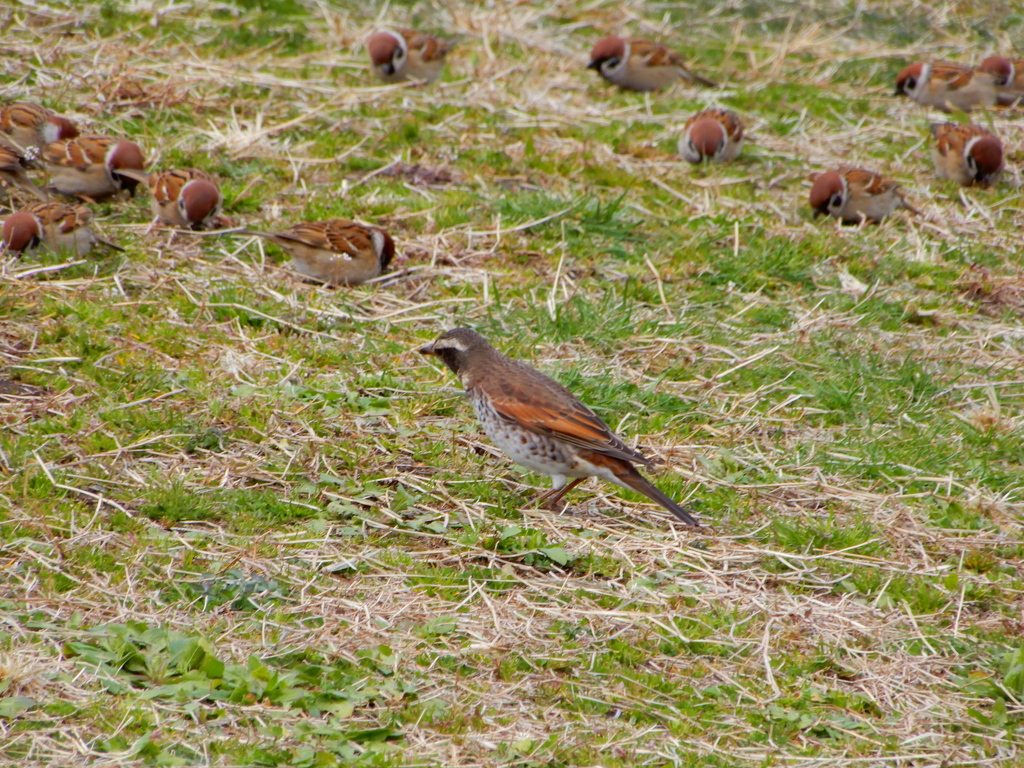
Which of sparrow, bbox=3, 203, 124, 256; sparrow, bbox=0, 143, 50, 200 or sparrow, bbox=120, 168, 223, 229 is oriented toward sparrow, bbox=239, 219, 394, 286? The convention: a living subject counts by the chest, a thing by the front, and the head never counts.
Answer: sparrow, bbox=120, 168, 223, 229

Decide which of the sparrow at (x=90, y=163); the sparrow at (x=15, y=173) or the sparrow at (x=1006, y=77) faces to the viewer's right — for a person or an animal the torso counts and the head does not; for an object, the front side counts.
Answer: the sparrow at (x=90, y=163)

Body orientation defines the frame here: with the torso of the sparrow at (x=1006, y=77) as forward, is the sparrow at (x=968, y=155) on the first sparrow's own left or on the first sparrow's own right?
on the first sparrow's own left

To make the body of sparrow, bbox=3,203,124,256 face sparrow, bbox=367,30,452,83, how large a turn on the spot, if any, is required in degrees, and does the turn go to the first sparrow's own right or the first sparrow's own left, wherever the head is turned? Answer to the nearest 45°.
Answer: approximately 135° to the first sparrow's own right

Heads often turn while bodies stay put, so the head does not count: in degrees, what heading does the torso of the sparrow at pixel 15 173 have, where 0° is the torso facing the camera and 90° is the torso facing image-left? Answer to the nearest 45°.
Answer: approximately 90°

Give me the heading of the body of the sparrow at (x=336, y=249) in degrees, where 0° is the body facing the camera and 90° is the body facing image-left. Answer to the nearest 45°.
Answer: approximately 270°

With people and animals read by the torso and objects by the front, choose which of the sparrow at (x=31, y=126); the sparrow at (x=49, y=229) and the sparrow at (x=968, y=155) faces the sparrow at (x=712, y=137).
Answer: the sparrow at (x=31, y=126)

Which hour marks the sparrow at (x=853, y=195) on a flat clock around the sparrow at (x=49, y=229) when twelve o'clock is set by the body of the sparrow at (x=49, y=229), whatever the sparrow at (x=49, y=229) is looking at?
the sparrow at (x=853, y=195) is roughly at 6 o'clock from the sparrow at (x=49, y=229).

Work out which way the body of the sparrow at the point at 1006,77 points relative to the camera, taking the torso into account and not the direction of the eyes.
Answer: to the viewer's left

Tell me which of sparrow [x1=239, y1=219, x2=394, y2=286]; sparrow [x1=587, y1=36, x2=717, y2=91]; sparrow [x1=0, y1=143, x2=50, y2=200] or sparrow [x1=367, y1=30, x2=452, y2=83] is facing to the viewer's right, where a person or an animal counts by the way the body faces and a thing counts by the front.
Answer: sparrow [x1=239, y1=219, x2=394, y2=286]

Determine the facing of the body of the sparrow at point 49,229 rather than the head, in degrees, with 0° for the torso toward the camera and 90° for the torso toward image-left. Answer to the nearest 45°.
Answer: approximately 90°

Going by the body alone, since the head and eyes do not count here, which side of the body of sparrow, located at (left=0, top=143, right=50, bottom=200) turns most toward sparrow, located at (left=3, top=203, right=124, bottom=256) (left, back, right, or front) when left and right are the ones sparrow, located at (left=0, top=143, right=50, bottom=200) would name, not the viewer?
left

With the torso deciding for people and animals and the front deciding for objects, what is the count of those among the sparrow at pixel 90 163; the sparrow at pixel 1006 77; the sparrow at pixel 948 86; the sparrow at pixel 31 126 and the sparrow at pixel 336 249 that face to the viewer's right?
3

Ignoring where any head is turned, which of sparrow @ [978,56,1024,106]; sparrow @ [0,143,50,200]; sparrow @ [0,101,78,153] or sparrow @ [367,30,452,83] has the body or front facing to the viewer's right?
sparrow @ [0,101,78,153]

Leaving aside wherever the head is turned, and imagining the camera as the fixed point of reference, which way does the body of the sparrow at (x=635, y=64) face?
to the viewer's left

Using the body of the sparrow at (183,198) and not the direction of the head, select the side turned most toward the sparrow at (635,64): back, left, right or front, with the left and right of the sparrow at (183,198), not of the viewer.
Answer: left

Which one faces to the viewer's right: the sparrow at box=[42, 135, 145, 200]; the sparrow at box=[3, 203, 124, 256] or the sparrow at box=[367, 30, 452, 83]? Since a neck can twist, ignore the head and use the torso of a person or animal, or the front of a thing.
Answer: the sparrow at box=[42, 135, 145, 200]

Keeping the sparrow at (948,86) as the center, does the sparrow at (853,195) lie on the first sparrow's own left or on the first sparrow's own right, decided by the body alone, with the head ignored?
on the first sparrow's own left
